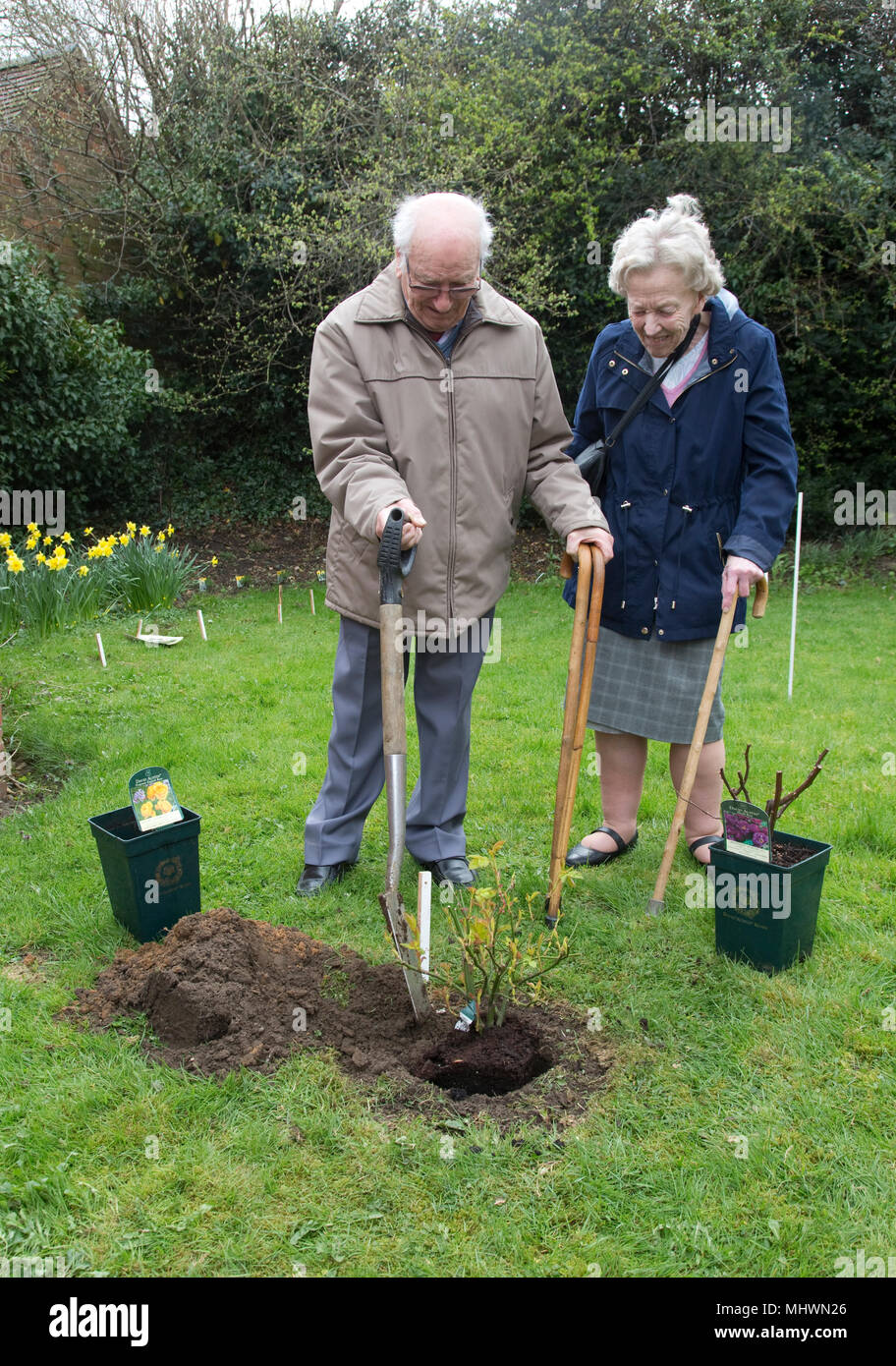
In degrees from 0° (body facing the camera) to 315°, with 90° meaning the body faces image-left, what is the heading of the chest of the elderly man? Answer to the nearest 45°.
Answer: approximately 0°

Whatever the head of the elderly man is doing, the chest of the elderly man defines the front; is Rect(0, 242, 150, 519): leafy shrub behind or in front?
behind

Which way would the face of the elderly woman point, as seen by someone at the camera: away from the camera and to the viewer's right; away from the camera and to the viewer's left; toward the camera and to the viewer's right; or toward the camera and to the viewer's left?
toward the camera and to the viewer's left

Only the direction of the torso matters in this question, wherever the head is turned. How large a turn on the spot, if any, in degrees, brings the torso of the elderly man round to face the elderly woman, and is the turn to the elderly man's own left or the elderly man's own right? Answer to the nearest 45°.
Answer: approximately 90° to the elderly man's own left
